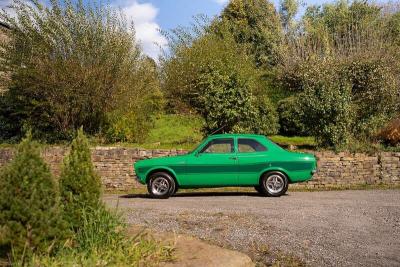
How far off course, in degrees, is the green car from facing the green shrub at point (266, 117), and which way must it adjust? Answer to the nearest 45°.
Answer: approximately 90° to its right

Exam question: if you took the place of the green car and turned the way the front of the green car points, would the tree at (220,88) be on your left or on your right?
on your right

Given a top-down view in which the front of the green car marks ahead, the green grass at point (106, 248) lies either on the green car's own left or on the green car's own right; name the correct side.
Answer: on the green car's own left

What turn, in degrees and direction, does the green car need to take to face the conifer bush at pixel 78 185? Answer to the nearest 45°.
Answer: approximately 90° to its left

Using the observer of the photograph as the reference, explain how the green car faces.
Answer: facing to the left of the viewer

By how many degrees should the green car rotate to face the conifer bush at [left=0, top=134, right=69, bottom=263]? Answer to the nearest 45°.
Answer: approximately 90° to its left

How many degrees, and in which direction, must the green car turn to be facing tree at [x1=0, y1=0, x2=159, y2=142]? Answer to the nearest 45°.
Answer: approximately 45° to its right
